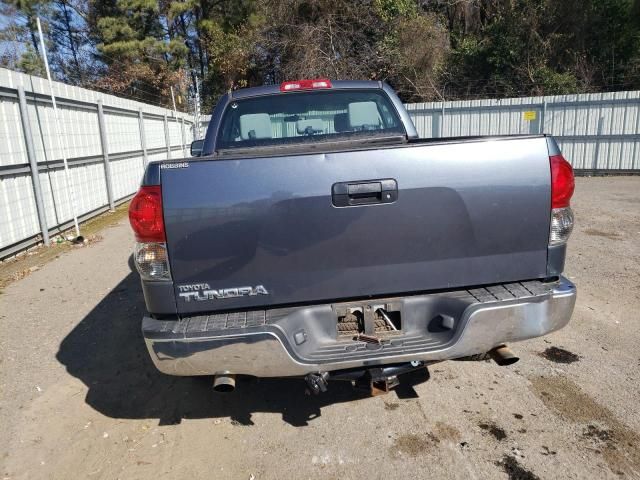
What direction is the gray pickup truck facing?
away from the camera

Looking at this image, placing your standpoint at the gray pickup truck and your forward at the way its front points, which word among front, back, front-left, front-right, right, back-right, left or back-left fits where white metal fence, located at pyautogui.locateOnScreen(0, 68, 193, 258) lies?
front-left
